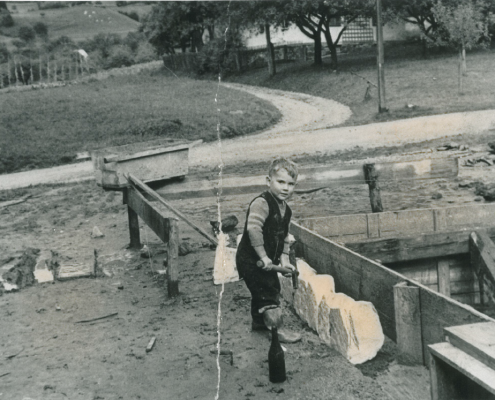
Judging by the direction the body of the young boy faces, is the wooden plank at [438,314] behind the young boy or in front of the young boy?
in front

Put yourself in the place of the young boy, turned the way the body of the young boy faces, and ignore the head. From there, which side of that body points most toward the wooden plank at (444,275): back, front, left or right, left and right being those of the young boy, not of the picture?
left

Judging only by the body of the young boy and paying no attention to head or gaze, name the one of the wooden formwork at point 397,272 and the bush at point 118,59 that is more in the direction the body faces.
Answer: the wooden formwork

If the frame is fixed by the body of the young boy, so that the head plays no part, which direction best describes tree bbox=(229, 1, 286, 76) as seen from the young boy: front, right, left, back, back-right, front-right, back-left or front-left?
back-left

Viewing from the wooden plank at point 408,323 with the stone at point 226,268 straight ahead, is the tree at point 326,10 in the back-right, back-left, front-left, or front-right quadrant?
front-right

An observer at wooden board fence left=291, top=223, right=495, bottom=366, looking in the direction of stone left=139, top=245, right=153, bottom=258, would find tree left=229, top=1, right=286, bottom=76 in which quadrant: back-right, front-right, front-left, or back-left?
front-right

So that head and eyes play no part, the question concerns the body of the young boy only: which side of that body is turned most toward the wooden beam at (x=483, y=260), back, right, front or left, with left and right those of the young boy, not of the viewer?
left

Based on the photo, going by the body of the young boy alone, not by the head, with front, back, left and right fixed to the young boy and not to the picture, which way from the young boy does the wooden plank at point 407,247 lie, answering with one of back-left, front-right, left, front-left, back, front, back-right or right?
left

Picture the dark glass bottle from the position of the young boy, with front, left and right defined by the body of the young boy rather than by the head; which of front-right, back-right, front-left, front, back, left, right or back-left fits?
front-right
